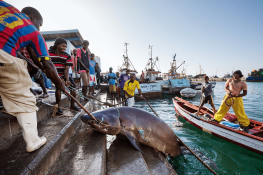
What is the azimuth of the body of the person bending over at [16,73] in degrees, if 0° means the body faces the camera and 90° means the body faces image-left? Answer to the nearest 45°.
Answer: approximately 225°

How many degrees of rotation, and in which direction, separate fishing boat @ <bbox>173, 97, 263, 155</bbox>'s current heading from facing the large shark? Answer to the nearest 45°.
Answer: approximately 90° to its left

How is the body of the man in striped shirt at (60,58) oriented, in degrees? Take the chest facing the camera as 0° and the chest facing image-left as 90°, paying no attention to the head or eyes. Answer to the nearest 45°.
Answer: approximately 315°

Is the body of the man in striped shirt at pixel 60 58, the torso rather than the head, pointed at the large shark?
yes

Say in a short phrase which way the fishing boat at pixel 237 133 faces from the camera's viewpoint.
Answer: facing away from the viewer and to the left of the viewer
